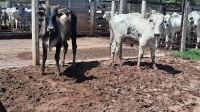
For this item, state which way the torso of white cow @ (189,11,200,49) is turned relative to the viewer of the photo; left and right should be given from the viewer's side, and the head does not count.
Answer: facing the viewer and to the left of the viewer

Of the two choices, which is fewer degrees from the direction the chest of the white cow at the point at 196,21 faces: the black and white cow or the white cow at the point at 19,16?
the black and white cow

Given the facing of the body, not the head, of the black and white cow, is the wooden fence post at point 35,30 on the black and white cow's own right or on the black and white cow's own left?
on the black and white cow's own right

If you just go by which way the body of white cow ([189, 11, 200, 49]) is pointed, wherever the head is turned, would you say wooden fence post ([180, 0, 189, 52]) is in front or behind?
in front

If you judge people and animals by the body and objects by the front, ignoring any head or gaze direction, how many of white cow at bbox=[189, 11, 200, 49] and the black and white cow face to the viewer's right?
0

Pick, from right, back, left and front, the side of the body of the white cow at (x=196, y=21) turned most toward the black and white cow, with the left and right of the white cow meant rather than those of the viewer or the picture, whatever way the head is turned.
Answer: front

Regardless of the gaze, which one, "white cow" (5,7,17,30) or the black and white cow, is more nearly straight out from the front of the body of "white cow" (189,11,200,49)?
the black and white cow

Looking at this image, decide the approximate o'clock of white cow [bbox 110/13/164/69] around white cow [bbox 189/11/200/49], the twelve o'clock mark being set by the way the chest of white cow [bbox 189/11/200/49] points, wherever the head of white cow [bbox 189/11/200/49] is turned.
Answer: white cow [bbox 110/13/164/69] is roughly at 11 o'clock from white cow [bbox 189/11/200/49].
